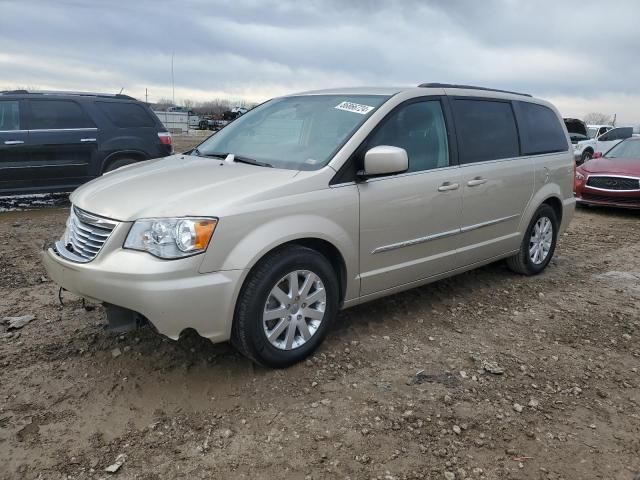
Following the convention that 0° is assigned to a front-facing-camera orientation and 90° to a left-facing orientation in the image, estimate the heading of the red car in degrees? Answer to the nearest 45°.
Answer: approximately 45°

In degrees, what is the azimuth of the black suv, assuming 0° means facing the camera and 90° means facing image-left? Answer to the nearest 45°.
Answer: approximately 90°

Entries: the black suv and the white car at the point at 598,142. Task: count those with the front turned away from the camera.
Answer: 0

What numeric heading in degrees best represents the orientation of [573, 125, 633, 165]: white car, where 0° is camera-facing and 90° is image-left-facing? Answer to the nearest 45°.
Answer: approximately 45°

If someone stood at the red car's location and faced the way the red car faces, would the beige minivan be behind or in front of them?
in front

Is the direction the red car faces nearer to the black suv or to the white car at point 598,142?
the black suv

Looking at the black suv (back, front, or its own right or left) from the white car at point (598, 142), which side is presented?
back

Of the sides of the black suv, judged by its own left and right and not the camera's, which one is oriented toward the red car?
back

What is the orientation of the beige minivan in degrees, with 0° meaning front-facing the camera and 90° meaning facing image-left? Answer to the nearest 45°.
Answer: approximately 45°
